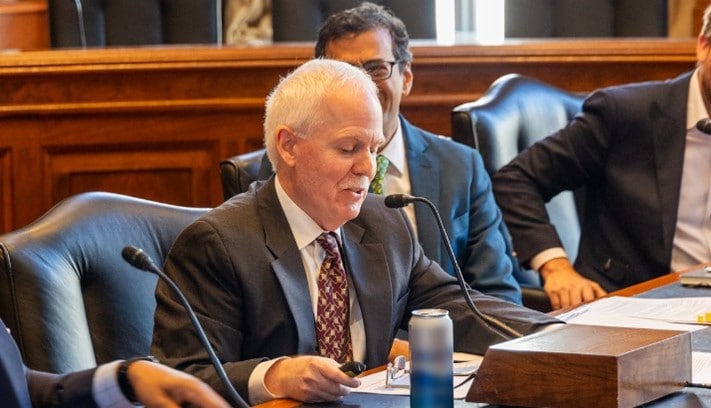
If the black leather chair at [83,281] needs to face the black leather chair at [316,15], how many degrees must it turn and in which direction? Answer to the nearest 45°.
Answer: approximately 135° to its left

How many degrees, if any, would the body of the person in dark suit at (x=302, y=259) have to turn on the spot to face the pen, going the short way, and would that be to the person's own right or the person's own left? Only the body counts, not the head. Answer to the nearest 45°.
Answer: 0° — they already face it

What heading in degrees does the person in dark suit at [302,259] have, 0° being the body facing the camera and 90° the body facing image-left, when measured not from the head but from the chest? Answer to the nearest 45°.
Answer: approximately 315°

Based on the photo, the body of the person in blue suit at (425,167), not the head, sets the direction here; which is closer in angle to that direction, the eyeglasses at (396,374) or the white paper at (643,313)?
the eyeglasses

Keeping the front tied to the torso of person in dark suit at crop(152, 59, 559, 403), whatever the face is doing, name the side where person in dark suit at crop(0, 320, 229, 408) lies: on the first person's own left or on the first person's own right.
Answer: on the first person's own right

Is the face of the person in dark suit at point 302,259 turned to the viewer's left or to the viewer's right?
to the viewer's right

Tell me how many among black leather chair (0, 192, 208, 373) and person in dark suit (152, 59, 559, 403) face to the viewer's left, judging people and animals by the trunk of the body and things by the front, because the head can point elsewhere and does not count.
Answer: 0

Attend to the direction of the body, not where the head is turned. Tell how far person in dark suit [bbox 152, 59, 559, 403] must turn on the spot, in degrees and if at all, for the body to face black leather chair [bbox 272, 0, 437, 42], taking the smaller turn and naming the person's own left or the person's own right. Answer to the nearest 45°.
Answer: approximately 135° to the person's own left

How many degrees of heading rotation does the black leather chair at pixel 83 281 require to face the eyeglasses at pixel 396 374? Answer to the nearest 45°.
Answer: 0° — it already faces it

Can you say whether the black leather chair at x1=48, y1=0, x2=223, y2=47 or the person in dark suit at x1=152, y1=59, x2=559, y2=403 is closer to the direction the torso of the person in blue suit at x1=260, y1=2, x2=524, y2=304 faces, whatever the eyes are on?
the person in dark suit
